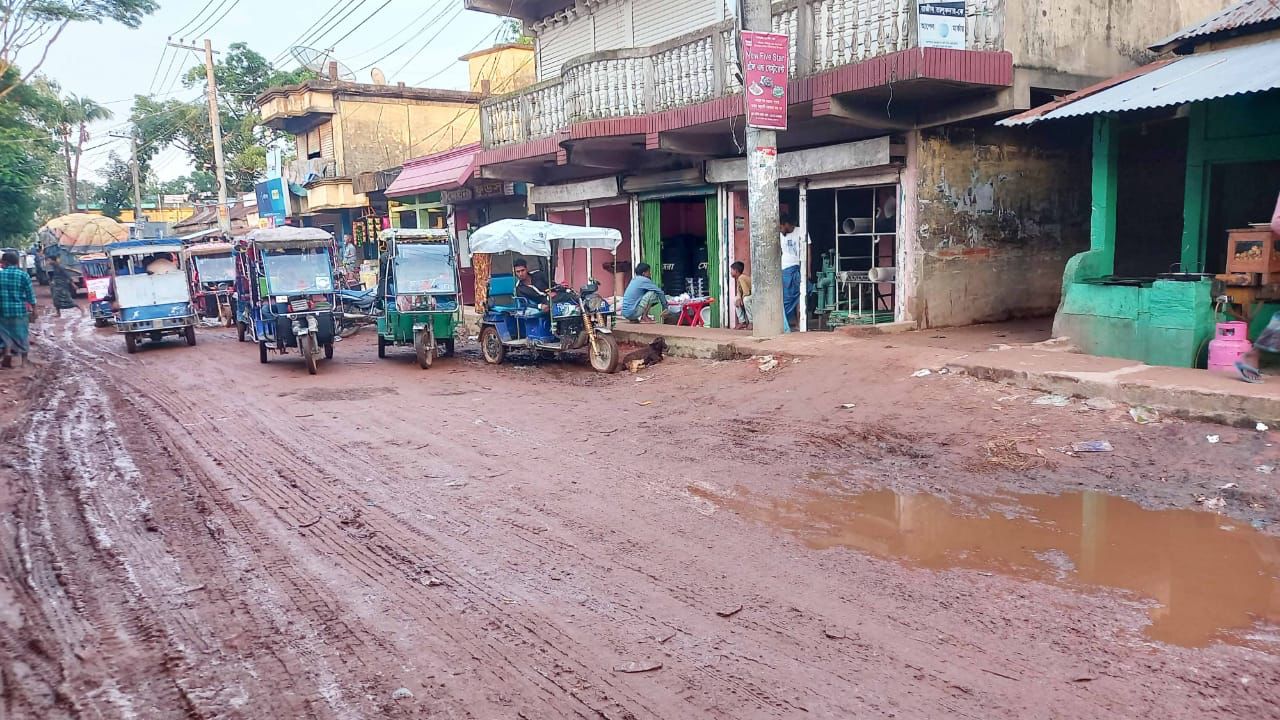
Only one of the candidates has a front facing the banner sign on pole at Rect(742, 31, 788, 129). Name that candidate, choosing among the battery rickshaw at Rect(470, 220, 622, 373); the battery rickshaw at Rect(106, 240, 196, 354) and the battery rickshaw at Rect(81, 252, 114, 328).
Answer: the battery rickshaw at Rect(470, 220, 622, 373)

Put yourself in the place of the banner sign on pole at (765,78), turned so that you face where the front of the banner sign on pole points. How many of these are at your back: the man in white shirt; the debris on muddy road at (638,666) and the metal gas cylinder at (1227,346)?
1

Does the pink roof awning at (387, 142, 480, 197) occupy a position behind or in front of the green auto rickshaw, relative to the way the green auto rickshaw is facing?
behind

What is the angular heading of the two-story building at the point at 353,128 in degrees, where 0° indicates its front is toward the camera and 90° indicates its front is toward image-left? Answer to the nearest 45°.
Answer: approximately 45°

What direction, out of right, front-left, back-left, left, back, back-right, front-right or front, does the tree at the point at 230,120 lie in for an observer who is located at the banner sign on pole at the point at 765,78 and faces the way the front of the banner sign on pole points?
back-right

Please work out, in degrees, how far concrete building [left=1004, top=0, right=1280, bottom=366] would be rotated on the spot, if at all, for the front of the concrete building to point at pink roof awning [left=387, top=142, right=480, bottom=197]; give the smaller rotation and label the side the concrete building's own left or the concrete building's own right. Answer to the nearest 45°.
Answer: approximately 45° to the concrete building's own right

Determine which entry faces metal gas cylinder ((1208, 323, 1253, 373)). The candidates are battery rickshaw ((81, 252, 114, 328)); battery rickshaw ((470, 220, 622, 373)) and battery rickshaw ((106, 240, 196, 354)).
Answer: battery rickshaw ((470, 220, 622, 373))

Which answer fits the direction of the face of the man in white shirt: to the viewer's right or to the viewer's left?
to the viewer's left
